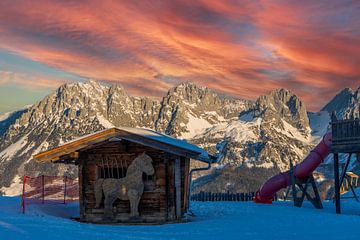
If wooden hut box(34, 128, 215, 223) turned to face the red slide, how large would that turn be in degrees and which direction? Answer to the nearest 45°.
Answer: approximately 135° to its left

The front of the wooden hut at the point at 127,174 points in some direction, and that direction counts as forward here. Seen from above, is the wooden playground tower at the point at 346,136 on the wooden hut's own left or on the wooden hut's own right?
on the wooden hut's own left

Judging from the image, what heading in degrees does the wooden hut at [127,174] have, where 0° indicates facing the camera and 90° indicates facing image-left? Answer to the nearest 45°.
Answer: approximately 0°

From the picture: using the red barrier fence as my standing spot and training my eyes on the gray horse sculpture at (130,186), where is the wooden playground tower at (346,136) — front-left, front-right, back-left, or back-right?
front-left
